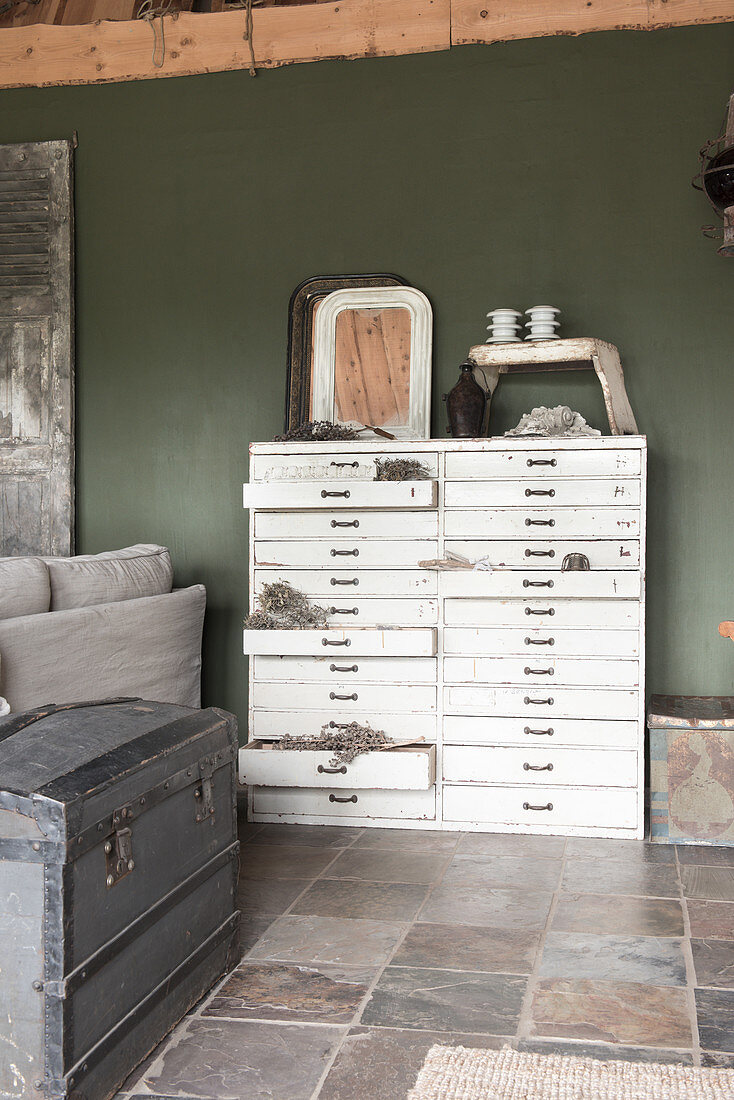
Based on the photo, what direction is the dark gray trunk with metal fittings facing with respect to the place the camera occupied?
facing the viewer and to the right of the viewer

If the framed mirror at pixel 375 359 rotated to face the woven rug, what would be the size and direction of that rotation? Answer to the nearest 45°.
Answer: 0° — it already faces it

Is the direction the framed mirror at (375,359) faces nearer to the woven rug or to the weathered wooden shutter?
the woven rug

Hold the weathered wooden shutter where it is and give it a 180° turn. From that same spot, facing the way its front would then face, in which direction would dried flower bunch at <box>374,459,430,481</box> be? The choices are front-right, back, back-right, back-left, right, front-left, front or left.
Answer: back-right

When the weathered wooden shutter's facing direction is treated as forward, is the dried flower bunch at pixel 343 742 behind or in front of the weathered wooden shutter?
in front

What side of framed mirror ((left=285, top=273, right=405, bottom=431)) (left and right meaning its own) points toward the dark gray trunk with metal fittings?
front

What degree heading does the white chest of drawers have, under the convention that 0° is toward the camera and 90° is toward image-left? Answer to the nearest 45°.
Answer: approximately 0°

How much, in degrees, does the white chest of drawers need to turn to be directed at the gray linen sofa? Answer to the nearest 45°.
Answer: approximately 90° to its right

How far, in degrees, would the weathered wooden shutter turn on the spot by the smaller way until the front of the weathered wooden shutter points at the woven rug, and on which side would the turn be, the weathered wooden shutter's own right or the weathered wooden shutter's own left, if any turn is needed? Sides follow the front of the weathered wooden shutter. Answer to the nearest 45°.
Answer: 0° — it already faces it
